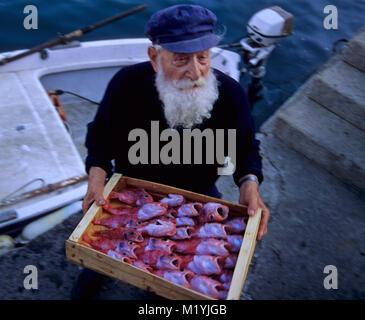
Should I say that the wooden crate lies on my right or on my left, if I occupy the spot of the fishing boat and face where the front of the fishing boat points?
on my left
